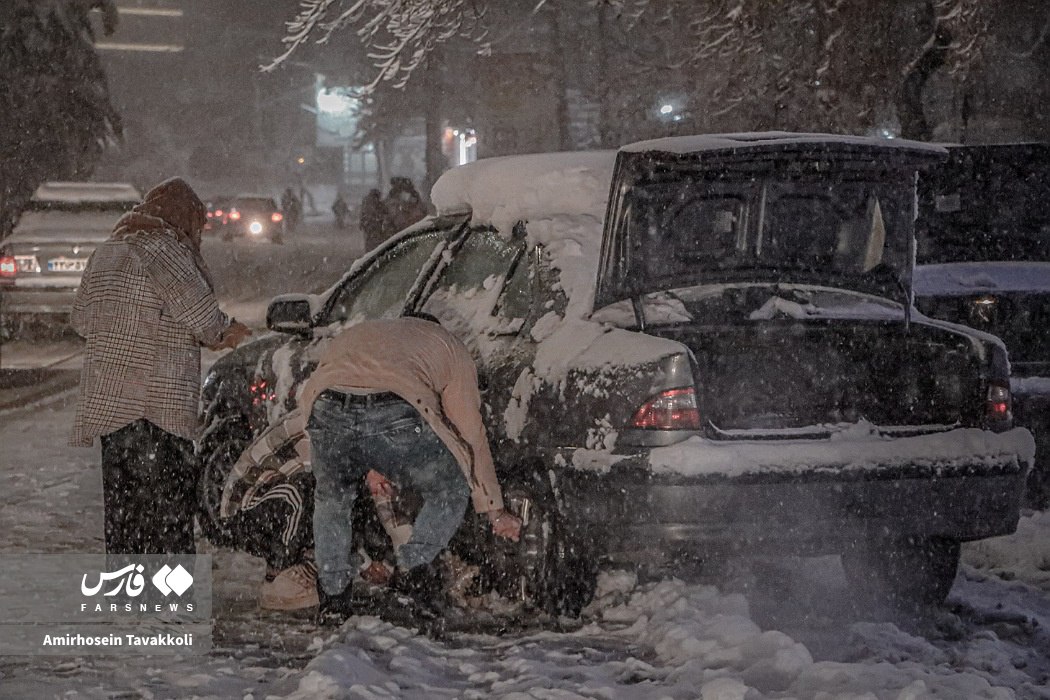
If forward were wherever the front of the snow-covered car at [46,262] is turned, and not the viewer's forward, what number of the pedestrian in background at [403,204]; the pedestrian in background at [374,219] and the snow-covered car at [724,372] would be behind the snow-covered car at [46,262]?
1

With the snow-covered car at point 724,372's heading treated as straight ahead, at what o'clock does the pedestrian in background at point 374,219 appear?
The pedestrian in background is roughly at 1 o'clock from the snow-covered car.

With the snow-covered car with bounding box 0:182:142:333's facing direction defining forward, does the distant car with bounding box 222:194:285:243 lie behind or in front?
in front

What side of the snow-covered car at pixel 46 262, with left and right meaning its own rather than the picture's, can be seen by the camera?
back

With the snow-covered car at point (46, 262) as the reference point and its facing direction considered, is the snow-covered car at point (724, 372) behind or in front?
behind

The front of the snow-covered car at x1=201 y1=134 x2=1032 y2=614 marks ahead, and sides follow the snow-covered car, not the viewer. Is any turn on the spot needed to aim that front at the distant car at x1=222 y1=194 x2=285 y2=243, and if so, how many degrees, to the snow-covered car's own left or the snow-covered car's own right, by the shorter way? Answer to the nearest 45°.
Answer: approximately 45° to the snow-covered car's own right

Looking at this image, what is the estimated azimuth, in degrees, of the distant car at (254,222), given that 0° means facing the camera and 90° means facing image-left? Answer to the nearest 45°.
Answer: approximately 180°

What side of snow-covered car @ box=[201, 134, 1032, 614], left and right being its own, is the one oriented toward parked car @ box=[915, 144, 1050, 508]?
right

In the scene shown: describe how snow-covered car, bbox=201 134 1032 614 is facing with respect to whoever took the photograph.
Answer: facing away from the viewer and to the left of the viewer

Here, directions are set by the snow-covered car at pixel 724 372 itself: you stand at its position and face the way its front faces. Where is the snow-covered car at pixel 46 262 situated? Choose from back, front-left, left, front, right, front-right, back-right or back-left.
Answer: front

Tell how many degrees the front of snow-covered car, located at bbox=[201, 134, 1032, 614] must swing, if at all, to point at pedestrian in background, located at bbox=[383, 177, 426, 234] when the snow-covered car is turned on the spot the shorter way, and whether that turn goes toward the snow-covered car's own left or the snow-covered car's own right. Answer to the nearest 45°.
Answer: approximately 45° to the snow-covered car's own right
